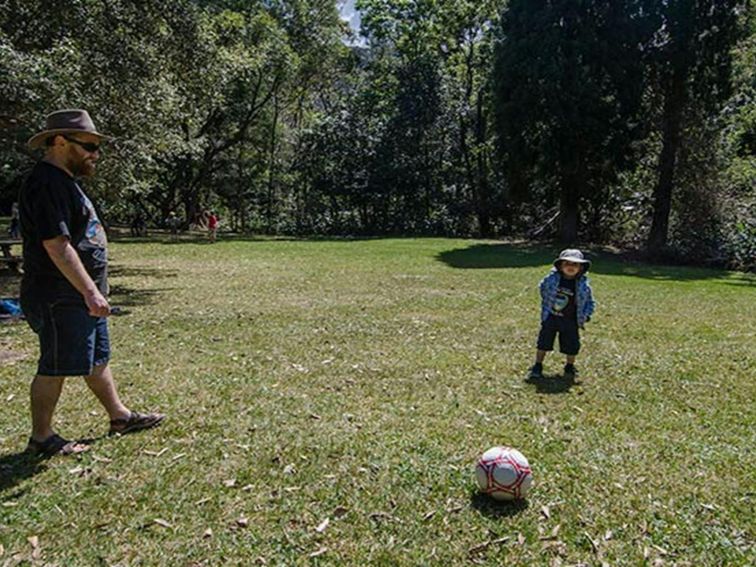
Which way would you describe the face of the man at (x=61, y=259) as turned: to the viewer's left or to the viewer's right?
to the viewer's right

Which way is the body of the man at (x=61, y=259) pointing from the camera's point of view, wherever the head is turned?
to the viewer's right

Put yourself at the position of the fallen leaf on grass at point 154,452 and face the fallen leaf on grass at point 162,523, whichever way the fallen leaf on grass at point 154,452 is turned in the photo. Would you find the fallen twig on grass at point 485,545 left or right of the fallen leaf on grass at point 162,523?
left

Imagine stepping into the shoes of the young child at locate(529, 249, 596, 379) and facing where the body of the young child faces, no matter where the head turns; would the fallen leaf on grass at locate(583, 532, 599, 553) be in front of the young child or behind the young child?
in front

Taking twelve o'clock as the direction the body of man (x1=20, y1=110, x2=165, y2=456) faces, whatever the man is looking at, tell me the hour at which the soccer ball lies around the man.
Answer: The soccer ball is roughly at 1 o'clock from the man.

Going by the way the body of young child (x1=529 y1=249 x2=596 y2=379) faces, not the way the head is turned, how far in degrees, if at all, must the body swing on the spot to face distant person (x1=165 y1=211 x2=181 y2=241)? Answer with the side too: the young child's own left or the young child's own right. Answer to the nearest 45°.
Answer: approximately 135° to the young child's own right

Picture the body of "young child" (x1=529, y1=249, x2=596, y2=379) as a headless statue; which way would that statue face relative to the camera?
toward the camera

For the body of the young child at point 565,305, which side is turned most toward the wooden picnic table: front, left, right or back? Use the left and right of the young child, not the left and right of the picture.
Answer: right

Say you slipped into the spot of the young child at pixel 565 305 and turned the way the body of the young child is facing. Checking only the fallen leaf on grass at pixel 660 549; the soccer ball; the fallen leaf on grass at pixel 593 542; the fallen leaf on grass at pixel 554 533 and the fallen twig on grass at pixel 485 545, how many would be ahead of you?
5

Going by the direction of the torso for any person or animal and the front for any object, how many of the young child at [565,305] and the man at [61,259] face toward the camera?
1

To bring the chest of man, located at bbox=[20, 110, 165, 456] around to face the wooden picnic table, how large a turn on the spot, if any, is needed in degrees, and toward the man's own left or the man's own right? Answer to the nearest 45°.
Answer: approximately 90° to the man's own left

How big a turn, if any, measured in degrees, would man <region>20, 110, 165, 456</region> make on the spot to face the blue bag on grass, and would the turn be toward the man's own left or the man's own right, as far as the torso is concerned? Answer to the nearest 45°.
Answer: approximately 90° to the man's own left

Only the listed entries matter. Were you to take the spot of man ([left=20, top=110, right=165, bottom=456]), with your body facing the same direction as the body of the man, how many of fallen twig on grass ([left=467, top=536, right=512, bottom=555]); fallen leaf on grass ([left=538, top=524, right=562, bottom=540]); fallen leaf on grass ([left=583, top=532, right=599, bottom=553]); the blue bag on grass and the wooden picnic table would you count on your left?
2

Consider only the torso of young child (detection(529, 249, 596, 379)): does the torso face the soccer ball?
yes

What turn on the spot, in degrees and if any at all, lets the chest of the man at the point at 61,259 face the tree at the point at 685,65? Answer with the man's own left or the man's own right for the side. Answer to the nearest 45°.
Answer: approximately 45° to the man's own left
